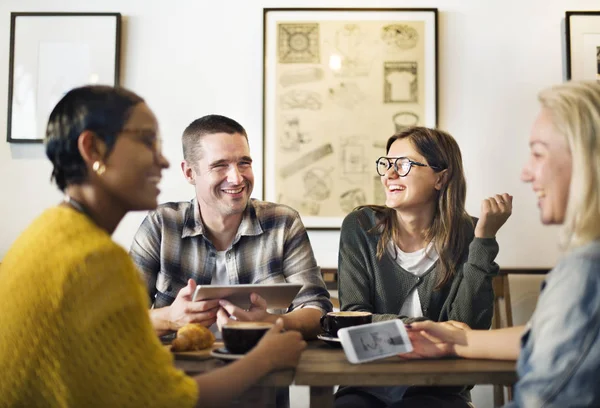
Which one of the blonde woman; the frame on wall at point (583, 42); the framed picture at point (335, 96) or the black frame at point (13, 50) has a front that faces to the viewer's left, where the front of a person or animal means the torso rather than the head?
the blonde woman

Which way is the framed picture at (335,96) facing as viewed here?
toward the camera

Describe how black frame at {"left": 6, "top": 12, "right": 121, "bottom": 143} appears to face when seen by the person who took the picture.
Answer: facing the viewer

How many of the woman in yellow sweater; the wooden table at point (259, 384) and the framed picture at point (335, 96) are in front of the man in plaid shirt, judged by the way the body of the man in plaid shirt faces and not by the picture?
2

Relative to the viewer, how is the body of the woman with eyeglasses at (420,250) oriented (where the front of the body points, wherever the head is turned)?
toward the camera

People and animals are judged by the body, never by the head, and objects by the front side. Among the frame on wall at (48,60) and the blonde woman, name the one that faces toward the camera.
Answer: the frame on wall

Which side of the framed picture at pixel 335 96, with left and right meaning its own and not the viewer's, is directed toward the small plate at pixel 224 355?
front

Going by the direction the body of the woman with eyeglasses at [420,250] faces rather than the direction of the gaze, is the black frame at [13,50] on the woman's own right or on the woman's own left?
on the woman's own right

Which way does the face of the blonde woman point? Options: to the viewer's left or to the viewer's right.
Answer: to the viewer's left

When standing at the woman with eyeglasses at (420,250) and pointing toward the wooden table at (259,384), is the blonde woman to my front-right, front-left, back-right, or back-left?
front-left

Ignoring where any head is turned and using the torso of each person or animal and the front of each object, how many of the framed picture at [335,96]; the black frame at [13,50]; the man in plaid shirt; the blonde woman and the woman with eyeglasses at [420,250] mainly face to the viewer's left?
1

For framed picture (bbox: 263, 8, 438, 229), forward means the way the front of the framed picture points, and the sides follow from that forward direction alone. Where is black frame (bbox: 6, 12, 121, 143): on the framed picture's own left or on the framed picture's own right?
on the framed picture's own right

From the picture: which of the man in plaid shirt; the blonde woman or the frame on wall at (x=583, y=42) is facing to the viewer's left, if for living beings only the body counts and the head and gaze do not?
the blonde woman

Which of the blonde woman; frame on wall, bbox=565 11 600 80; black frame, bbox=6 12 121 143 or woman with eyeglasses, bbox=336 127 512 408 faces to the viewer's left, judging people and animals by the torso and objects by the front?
the blonde woman

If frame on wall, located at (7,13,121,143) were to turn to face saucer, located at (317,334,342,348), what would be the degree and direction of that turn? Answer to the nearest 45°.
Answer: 0° — it already faces it

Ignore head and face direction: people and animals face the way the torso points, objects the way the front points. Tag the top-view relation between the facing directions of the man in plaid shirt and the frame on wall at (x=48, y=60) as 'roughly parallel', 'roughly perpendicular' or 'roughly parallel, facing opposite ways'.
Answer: roughly parallel

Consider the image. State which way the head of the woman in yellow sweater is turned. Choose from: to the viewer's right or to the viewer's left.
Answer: to the viewer's right
